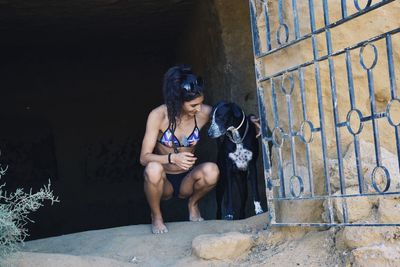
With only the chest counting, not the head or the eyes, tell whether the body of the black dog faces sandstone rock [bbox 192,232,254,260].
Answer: yes

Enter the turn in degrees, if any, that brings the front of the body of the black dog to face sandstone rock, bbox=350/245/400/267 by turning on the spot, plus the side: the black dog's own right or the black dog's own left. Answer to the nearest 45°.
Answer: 0° — it already faces it

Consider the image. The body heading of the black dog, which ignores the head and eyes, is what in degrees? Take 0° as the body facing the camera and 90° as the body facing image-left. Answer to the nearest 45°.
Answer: approximately 0°

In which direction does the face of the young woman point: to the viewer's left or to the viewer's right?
to the viewer's right
